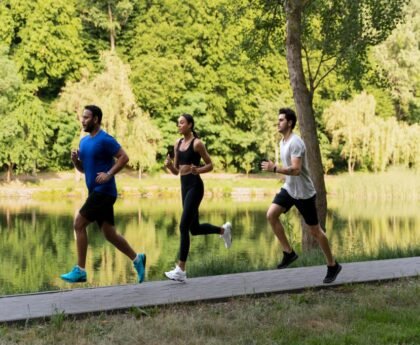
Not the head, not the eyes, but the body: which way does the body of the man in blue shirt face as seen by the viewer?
to the viewer's left

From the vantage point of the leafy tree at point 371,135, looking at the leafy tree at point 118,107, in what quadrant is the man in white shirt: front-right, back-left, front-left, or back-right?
front-left

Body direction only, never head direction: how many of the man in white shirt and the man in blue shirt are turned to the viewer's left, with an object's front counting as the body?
2

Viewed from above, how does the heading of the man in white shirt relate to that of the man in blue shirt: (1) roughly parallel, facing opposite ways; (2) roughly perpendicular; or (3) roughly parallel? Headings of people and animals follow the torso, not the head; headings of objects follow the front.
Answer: roughly parallel

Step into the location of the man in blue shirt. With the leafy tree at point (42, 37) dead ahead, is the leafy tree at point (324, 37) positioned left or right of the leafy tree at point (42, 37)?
right

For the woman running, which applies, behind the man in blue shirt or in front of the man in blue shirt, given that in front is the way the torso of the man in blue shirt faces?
behind

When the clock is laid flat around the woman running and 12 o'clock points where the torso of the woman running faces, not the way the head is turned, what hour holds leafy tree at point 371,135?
The leafy tree is roughly at 5 o'clock from the woman running.

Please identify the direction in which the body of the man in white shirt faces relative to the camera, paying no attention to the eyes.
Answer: to the viewer's left

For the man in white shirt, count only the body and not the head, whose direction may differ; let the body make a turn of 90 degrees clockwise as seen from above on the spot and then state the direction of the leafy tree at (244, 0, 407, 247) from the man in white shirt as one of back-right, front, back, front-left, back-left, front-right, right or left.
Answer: front
